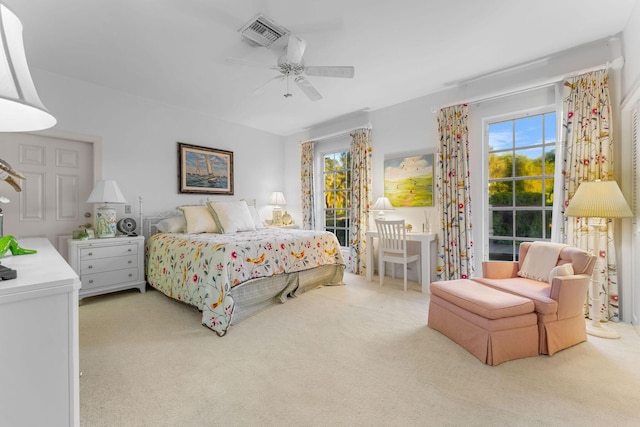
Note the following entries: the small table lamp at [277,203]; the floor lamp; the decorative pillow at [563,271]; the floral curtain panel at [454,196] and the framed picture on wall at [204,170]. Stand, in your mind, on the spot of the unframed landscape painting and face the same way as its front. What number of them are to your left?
3

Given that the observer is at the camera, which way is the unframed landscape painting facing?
facing the viewer and to the left of the viewer

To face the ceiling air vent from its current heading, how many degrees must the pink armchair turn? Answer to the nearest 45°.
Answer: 0° — it already faces it

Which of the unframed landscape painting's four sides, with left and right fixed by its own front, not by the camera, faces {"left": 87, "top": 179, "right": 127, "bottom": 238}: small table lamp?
front

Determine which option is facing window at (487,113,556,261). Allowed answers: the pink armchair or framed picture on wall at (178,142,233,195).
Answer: the framed picture on wall

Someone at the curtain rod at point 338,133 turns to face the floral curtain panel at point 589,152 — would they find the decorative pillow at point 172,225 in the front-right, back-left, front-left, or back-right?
back-right

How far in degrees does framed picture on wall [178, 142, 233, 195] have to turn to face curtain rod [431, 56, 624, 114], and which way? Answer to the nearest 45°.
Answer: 0° — it already faces it

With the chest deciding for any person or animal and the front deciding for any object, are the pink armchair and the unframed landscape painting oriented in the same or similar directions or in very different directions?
same or similar directions

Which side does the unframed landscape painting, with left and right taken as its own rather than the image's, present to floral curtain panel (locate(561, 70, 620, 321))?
left

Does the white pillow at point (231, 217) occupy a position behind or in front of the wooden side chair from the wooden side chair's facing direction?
behind

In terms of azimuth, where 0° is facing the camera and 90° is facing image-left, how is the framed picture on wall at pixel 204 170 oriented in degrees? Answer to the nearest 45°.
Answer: approximately 315°

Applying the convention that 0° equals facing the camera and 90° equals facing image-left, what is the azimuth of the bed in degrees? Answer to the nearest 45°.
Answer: approximately 315°

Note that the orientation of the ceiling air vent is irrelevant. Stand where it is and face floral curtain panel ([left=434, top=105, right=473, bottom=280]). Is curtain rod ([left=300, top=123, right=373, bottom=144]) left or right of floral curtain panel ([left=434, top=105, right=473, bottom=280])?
left

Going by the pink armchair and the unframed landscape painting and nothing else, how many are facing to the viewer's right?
0

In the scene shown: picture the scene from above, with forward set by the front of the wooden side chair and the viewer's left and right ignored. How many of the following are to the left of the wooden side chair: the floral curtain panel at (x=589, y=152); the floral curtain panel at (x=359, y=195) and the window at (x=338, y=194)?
2

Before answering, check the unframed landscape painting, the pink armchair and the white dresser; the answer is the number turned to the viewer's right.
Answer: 1

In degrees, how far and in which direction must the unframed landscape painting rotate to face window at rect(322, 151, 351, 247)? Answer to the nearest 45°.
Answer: approximately 90° to its right
